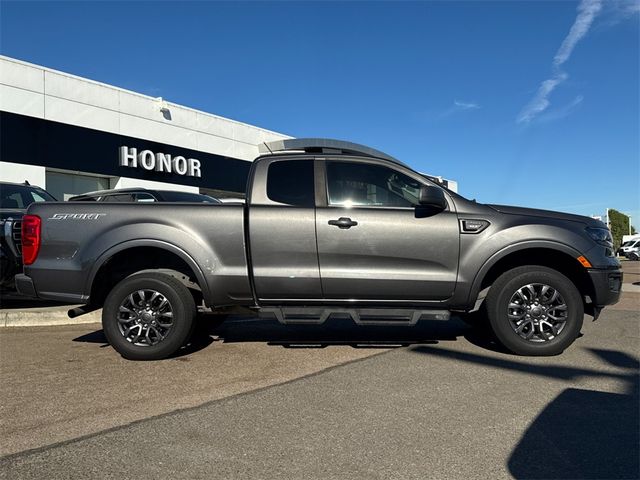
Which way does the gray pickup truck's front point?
to the viewer's right

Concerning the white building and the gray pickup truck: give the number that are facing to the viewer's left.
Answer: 0

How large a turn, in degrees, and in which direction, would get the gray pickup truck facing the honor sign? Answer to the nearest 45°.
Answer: approximately 135° to its left

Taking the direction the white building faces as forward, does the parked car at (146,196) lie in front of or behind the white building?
in front

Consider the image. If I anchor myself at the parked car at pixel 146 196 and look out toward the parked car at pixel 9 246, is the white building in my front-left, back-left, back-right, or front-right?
back-right

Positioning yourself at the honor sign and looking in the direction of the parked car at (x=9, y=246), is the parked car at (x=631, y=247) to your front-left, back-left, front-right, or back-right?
back-left

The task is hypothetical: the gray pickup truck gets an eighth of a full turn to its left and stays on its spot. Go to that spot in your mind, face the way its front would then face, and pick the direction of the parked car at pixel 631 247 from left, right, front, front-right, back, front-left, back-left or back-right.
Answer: front

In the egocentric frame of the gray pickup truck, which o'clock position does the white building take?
The white building is roughly at 8 o'clock from the gray pickup truck.

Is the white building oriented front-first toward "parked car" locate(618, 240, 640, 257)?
no

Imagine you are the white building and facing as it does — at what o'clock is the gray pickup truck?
The gray pickup truck is roughly at 1 o'clock from the white building.

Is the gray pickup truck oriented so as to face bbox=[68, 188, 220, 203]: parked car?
no

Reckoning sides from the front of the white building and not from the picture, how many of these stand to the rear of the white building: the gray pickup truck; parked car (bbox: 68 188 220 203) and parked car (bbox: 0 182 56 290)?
0

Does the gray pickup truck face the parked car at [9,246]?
no
